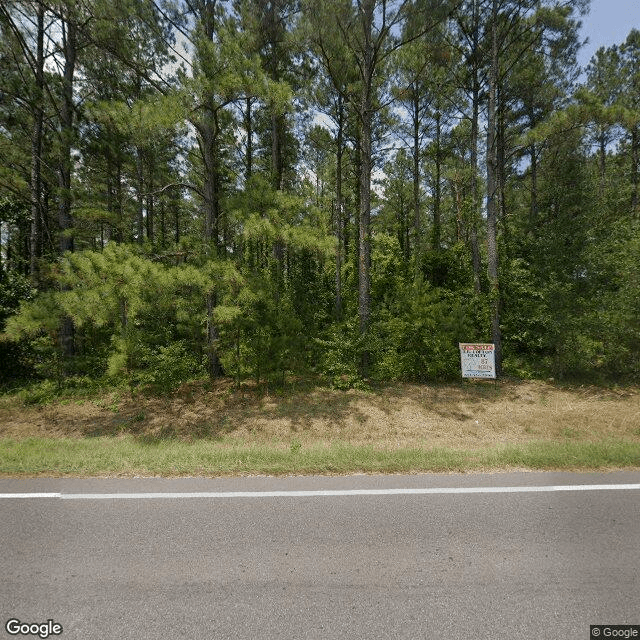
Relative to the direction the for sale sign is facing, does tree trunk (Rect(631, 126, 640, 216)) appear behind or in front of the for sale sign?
behind

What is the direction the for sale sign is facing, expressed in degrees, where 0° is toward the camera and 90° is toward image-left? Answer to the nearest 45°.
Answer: approximately 0°

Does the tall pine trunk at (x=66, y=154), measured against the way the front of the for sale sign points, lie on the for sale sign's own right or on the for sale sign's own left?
on the for sale sign's own right

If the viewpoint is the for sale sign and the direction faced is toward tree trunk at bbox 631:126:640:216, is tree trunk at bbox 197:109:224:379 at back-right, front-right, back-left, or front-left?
back-left
